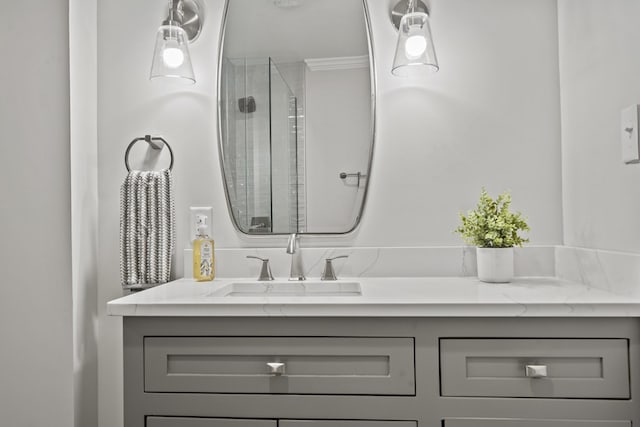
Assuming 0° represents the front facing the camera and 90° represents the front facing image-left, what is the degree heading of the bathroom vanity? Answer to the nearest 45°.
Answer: approximately 0°

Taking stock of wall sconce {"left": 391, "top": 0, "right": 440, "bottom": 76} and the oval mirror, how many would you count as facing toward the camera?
2

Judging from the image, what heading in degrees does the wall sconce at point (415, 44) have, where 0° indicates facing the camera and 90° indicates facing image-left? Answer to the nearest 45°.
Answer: approximately 0°

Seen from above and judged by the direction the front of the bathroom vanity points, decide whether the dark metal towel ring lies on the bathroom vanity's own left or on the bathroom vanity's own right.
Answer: on the bathroom vanity's own right

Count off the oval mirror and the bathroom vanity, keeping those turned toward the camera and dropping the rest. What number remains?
2

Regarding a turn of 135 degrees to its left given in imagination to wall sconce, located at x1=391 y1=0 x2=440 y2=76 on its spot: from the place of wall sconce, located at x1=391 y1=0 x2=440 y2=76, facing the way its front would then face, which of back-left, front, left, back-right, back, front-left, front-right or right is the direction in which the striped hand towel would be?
back-left

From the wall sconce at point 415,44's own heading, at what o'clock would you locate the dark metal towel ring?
The dark metal towel ring is roughly at 3 o'clock from the wall sconce.
